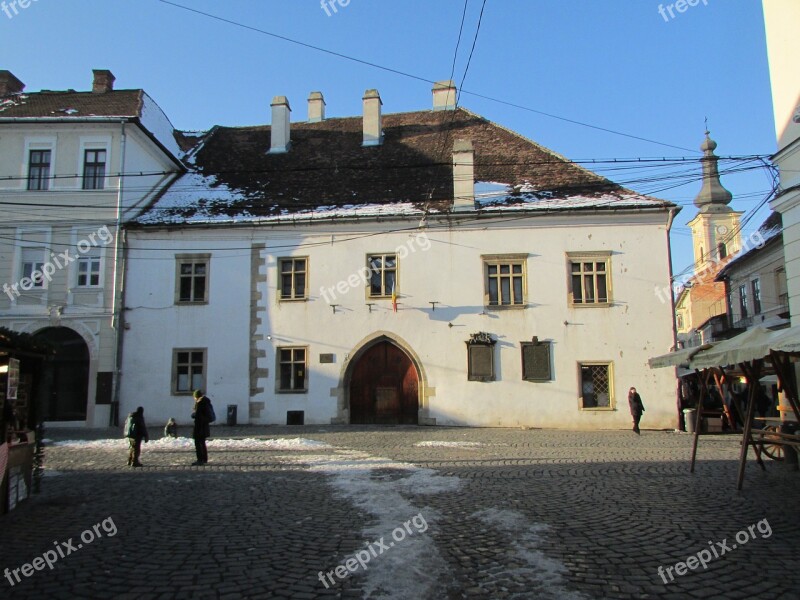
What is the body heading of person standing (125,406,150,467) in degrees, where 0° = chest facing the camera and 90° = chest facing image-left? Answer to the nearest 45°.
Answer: approximately 270°

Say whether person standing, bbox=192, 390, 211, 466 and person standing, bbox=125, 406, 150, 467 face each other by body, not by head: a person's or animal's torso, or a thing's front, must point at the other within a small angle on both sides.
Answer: yes

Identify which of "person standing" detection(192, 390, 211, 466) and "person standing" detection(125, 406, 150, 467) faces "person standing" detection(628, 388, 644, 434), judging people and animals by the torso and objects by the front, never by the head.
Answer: "person standing" detection(125, 406, 150, 467)

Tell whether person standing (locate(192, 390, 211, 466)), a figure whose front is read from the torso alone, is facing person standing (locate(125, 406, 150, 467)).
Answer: yes

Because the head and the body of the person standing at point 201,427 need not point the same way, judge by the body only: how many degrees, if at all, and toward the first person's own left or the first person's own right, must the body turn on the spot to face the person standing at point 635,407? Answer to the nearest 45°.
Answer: approximately 180°

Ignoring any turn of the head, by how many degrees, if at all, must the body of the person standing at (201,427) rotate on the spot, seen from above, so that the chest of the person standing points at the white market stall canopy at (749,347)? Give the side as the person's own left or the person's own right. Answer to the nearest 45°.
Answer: approximately 135° to the person's own left

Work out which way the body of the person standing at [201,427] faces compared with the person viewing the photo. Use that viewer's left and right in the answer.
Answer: facing to the left of the viewer

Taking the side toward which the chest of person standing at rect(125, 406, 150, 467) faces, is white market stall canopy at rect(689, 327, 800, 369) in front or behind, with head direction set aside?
in front

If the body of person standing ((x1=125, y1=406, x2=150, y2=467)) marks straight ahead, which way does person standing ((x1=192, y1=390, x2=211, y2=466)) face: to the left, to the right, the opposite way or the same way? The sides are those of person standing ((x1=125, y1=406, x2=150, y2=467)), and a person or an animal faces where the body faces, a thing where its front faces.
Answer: the opposite way

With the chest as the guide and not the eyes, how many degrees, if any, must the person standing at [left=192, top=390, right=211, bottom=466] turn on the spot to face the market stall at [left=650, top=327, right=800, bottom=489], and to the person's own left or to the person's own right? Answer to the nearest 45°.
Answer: approximately 135° to the person's own left

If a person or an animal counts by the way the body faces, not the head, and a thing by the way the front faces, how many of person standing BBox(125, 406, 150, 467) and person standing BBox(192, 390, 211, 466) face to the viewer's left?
1

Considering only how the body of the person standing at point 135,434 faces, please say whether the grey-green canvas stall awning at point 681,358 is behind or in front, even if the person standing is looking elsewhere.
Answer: in front

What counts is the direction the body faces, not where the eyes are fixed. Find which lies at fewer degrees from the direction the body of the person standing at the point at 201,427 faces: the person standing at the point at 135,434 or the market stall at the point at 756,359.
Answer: the person standing
